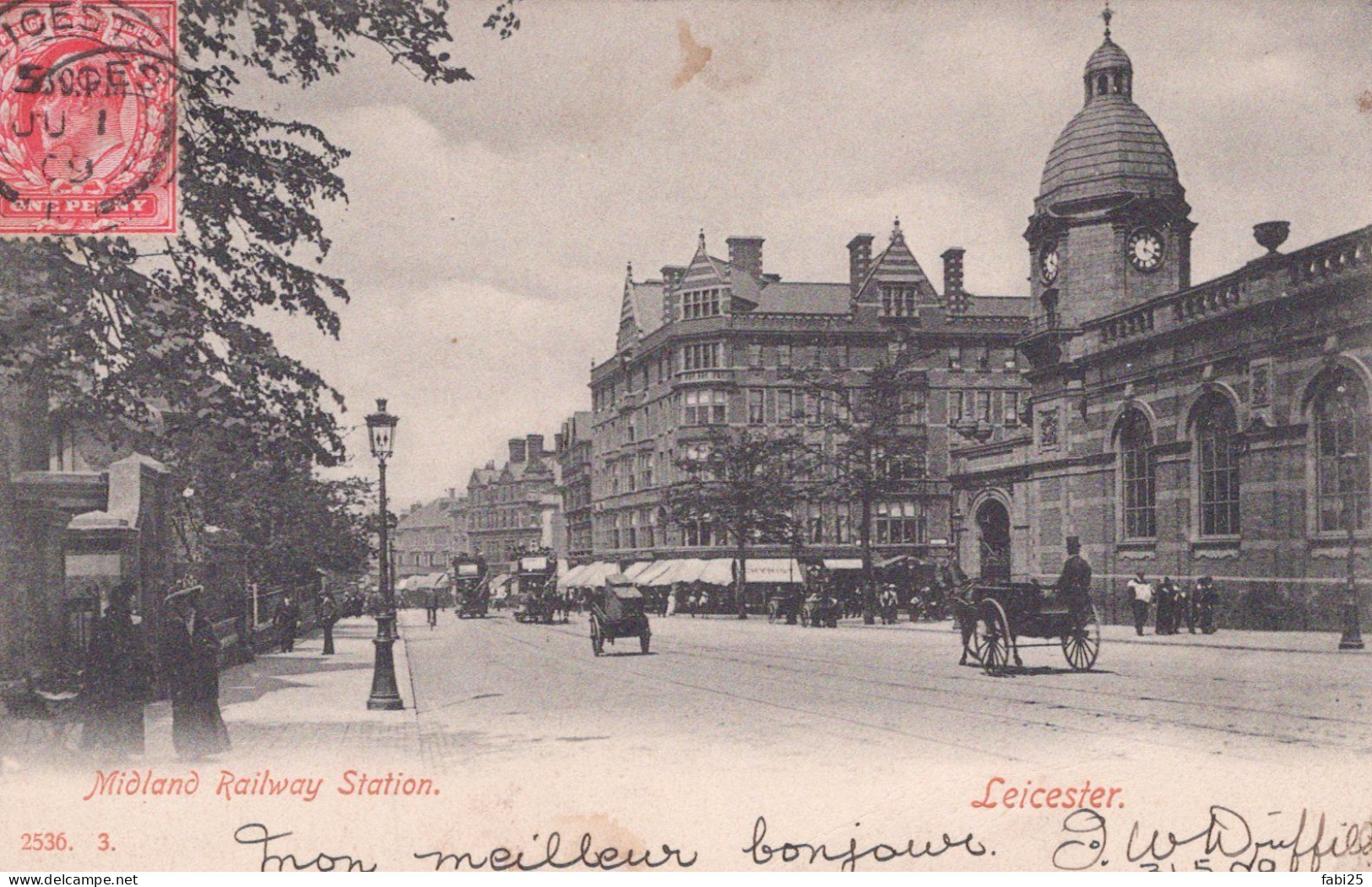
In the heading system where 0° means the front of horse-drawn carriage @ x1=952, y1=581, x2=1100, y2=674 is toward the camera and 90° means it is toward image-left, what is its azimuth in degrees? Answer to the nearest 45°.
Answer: approximately 135°

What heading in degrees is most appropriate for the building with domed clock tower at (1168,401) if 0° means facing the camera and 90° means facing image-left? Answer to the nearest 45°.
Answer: approximately 45°

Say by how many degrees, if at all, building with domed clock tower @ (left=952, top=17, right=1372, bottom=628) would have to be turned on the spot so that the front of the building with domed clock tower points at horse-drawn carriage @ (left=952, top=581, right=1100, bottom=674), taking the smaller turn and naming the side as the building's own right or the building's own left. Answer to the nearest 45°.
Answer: approximately 45° to the building's own left

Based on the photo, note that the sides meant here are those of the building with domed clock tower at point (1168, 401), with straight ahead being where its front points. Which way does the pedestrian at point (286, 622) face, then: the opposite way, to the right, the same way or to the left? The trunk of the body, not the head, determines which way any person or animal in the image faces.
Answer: to the left

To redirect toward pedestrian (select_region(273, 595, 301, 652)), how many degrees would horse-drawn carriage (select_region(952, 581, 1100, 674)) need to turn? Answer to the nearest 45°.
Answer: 0° — it already faces them

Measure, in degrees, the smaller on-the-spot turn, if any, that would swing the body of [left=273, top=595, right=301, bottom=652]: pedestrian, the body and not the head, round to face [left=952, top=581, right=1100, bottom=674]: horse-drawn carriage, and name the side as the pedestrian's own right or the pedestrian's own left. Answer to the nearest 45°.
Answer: approximately 45° to the pedestrian's own left

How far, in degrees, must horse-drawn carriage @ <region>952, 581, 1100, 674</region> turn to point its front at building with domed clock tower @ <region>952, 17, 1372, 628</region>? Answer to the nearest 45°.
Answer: approximately 45° to its right
